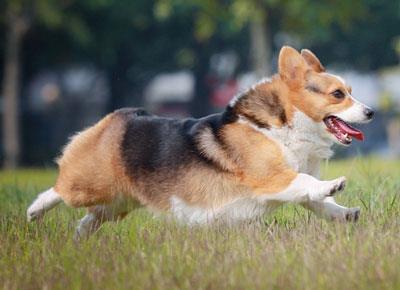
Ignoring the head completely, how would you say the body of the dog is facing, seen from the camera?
to the viewer's right

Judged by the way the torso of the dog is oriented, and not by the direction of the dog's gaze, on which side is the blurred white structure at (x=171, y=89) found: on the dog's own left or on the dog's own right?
on the dog's own left

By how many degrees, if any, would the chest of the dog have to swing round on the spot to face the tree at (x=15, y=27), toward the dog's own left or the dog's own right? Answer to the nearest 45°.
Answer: approximately 90° to the dog's own left
